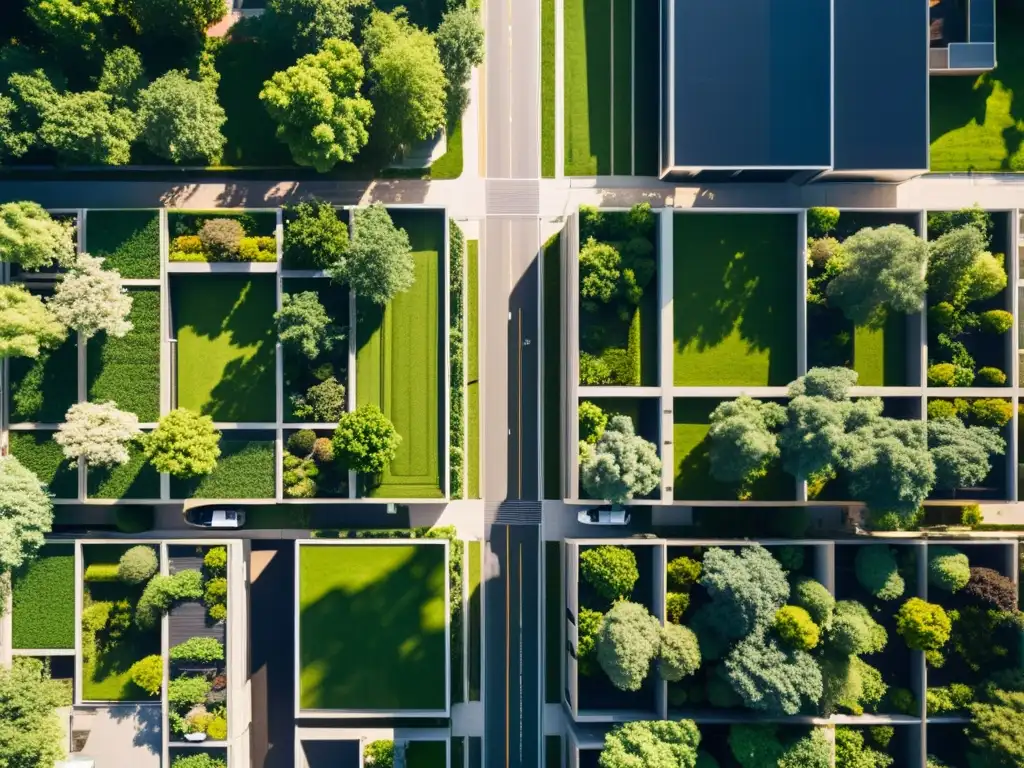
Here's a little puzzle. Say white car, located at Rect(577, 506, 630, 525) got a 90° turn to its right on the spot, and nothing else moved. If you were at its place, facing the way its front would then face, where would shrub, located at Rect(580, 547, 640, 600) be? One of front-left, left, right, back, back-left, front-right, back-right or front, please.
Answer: back

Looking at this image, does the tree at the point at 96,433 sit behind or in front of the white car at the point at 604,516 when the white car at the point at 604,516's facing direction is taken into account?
in front

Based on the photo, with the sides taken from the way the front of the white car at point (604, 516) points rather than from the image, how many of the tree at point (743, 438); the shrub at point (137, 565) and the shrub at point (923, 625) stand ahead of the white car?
1

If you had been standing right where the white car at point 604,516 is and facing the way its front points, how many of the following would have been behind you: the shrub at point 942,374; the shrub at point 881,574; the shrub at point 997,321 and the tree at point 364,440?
3

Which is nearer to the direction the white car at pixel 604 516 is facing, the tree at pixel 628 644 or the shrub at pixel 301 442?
the shrub

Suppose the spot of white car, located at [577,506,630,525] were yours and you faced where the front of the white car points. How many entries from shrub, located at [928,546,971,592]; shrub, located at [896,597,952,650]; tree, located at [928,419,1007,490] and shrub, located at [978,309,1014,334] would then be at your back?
4

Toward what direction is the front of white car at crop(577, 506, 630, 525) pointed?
to the viewer's left

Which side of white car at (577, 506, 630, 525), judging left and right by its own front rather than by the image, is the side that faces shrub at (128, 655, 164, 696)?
front

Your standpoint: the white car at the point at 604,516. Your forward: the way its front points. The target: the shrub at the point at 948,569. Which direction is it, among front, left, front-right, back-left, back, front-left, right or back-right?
back

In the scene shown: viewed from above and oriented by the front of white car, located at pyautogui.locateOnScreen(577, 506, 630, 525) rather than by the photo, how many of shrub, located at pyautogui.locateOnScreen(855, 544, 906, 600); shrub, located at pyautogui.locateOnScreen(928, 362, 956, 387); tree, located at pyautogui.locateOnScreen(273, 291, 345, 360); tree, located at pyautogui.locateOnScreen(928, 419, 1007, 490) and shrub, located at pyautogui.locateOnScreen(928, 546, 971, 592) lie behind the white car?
4
